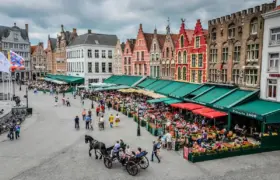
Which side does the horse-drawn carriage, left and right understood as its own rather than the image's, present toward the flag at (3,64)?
front

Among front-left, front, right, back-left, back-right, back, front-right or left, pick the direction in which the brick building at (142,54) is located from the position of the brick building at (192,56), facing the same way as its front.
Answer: right

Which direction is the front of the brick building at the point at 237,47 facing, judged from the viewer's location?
facing the viewer and to the left of the viewer

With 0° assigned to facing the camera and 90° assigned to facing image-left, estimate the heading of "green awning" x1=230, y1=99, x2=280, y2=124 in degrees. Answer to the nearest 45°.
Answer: approximately 45°

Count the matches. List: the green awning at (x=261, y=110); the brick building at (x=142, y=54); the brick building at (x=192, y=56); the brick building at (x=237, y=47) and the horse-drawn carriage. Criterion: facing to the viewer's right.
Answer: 0

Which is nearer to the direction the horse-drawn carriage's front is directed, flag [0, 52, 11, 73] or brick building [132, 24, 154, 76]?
the flag

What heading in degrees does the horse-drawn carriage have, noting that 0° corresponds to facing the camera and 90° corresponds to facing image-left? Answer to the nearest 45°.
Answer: approximately 135°

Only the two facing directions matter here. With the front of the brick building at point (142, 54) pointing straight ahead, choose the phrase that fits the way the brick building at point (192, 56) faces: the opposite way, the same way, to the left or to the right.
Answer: the same way

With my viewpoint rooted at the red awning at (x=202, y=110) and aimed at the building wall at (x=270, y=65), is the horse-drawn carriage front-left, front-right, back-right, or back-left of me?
back-right

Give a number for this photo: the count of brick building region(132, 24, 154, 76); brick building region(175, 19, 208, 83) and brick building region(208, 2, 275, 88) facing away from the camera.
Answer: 0

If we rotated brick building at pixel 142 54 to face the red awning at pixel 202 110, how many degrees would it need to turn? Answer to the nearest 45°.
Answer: approximately 45° to its left

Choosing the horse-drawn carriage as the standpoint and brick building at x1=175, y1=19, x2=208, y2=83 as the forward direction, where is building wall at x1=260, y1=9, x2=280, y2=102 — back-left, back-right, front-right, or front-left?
front-right

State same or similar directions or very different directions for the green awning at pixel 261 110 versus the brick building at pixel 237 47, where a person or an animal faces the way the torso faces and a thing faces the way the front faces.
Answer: same or similar directions

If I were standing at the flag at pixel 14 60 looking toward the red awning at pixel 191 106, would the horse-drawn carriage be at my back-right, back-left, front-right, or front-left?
front-right
